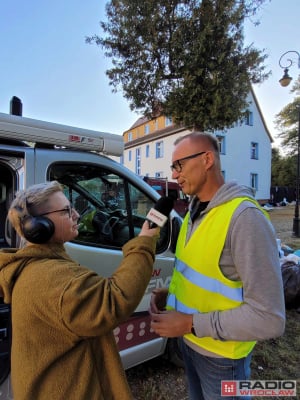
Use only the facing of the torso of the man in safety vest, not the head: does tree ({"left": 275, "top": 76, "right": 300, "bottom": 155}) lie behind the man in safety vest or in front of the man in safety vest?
behind

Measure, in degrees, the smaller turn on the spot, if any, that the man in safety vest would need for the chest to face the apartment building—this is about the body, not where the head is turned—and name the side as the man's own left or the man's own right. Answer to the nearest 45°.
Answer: approximately 135° to the man's own right

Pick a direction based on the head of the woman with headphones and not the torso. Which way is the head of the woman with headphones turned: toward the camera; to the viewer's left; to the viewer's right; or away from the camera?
to the viewer's right

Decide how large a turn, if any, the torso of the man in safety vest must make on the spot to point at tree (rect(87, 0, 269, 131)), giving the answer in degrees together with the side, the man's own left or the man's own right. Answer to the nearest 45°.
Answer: approximately 135° to the man's own right

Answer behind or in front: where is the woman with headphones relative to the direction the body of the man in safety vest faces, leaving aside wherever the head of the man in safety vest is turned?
in front

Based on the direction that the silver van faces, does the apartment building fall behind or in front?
in front

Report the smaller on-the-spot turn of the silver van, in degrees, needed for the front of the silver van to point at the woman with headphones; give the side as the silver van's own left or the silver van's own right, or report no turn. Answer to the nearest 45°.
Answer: approximately 135° to the silver van's own right

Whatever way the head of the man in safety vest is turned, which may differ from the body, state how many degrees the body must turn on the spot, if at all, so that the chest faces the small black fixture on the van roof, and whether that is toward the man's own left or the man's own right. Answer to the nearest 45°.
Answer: approximately 45° to the man's own right

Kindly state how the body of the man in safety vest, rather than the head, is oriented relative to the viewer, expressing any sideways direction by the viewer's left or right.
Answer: facing the viewer and to the left of the viewer
